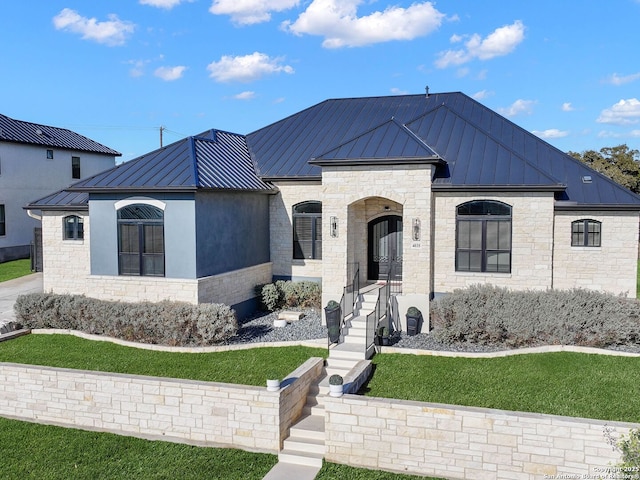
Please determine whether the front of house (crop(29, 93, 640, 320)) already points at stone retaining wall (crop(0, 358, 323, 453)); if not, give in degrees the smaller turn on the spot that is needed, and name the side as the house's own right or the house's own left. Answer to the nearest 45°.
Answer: approximately 45° to the house's own right

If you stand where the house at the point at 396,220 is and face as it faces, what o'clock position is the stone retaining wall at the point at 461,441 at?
The stone retaining wall is roughly at 12 o'clock from the house.

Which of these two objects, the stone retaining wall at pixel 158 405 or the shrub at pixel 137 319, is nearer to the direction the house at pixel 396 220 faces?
the stone retaining wall

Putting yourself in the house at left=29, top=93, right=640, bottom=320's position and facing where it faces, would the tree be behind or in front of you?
behind

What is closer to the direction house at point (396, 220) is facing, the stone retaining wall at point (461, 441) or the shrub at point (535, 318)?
the stone retaining wall

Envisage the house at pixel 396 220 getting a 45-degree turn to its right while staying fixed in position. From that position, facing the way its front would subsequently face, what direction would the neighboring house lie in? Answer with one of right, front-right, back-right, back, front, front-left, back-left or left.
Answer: right

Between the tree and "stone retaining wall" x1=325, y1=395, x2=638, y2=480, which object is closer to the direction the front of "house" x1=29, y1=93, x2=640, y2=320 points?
the stone retaining wall

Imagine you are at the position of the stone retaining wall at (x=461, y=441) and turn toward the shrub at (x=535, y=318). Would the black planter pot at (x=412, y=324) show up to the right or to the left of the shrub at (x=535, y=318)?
left

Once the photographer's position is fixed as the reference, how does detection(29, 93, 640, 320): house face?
facing the viewer

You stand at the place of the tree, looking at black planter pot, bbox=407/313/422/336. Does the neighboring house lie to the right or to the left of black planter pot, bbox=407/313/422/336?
right
